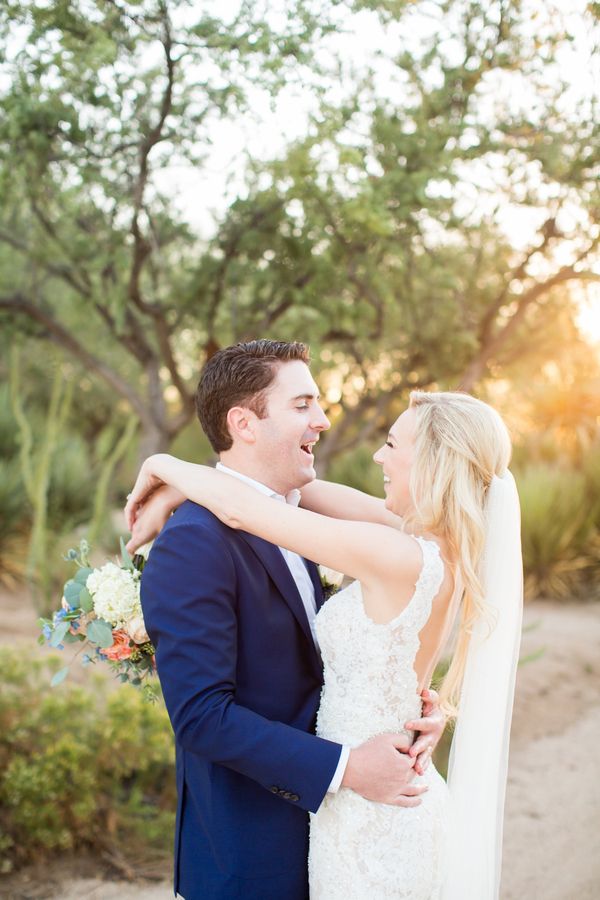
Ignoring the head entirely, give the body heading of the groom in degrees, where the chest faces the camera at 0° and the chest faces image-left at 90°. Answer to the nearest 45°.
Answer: approximately 270°

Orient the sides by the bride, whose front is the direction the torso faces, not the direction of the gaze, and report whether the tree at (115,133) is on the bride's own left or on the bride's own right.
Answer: on the bride's own right

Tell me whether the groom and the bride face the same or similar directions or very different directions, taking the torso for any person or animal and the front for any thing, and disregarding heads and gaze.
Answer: very different directions

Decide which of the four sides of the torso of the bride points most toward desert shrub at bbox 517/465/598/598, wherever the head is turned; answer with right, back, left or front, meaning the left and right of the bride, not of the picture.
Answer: right

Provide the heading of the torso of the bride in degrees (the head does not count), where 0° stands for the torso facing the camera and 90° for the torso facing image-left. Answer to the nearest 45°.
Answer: approximately 90°

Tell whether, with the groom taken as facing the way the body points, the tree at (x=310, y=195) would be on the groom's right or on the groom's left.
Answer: on the groom's left
